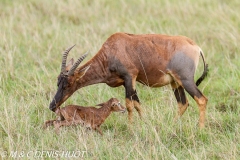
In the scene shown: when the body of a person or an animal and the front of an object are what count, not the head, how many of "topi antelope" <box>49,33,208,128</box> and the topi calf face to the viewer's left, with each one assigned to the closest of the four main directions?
1

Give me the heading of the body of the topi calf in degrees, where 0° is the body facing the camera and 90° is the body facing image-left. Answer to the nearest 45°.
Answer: approximately 270°

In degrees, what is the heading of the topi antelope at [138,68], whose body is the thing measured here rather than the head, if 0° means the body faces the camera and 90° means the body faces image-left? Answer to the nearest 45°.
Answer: approximately 90°

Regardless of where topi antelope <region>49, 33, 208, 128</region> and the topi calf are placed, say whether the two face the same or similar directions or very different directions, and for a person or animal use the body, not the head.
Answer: very different directions
